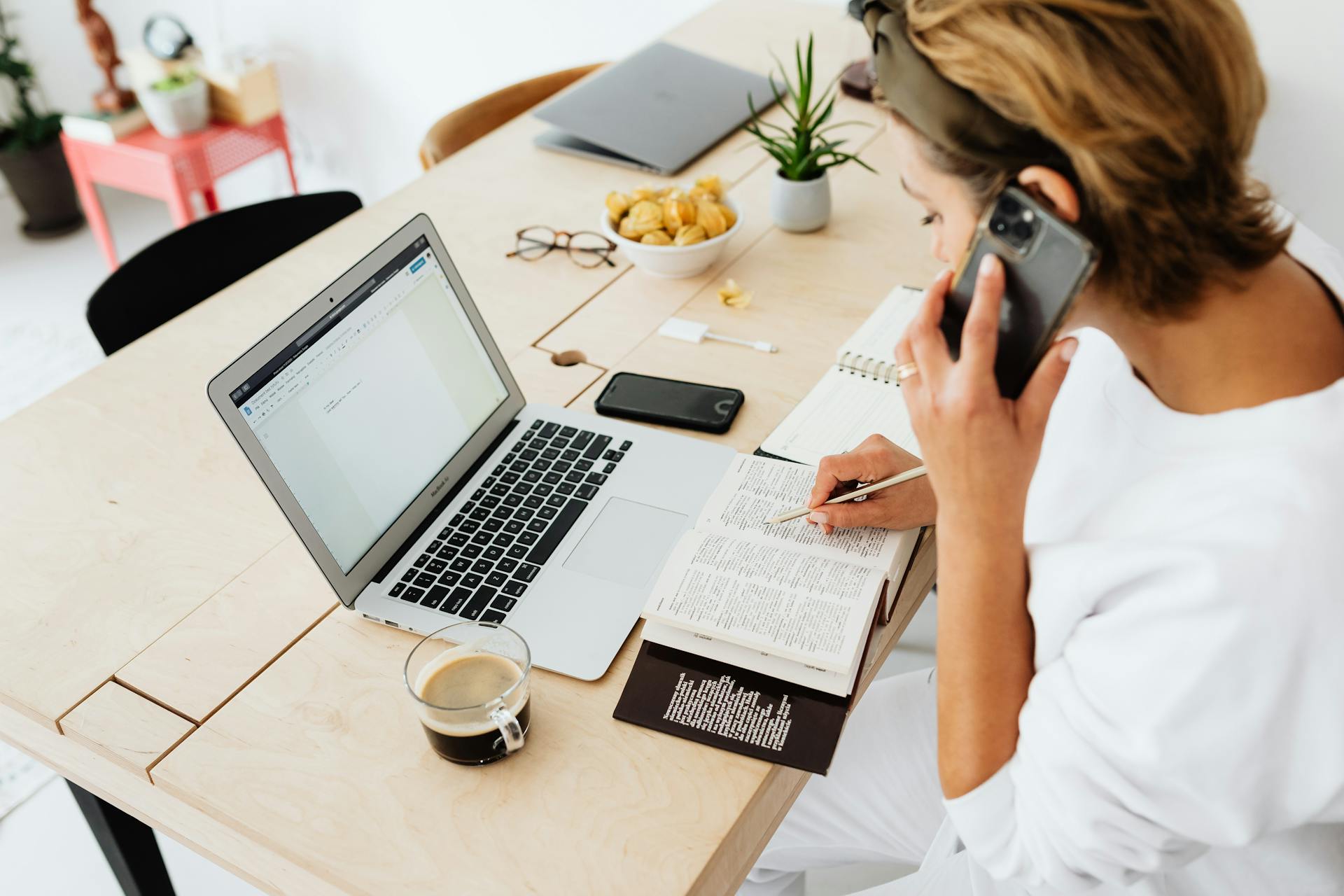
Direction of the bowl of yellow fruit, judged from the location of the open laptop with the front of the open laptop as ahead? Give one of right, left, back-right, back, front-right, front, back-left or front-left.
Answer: left

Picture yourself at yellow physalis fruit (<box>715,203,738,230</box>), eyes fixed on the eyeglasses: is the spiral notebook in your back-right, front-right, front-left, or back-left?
back-left

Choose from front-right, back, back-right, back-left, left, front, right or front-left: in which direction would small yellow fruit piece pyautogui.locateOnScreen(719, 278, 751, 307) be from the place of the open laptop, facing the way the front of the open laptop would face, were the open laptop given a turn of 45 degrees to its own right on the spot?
back-left

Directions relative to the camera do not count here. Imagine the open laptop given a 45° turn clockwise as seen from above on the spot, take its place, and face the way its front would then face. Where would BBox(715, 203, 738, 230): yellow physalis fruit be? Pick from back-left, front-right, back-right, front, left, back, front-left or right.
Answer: back-left

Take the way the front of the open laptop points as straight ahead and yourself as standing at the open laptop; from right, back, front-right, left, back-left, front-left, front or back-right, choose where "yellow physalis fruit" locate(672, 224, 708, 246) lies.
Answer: left

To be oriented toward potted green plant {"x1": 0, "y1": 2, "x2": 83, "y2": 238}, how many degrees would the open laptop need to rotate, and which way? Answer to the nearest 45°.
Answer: approximately 135° to its left

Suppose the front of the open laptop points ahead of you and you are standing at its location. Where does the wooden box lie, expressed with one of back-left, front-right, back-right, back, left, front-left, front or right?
back-left

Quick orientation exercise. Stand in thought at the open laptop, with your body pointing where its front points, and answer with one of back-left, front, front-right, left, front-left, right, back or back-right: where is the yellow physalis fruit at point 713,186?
left

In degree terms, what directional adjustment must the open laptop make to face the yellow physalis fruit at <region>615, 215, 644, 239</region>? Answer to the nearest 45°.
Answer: approximately 90° to its left

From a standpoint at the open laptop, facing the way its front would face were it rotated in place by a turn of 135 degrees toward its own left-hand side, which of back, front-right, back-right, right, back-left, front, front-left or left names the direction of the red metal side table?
front

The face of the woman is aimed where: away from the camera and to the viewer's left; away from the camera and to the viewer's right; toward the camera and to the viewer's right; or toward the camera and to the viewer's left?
away from the camera and to the viewer's left

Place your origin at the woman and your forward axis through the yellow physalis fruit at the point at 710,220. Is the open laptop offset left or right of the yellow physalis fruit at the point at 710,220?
left

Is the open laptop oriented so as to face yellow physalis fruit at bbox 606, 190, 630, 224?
no

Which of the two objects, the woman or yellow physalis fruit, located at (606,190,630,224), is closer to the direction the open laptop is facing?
the woman

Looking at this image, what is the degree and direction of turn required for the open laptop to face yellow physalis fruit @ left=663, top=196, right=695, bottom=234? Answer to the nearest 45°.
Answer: approximately 90° to its left

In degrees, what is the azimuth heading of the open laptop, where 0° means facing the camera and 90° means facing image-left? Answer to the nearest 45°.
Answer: approximately 315°

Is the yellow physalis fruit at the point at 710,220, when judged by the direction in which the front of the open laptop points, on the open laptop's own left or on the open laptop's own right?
on the open laptop's own left

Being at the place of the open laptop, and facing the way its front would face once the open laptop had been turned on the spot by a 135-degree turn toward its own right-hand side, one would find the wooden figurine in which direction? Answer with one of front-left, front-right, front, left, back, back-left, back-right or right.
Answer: right

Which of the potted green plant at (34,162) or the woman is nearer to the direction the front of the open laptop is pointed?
the woman
